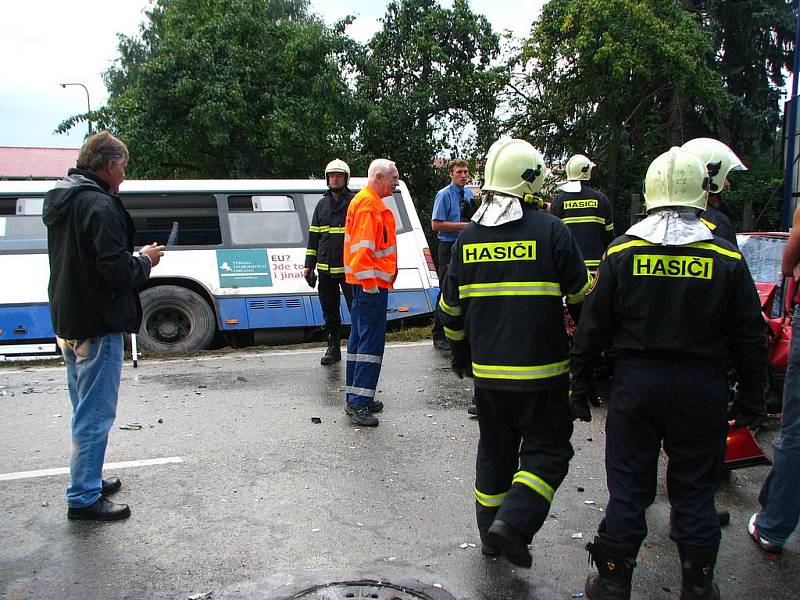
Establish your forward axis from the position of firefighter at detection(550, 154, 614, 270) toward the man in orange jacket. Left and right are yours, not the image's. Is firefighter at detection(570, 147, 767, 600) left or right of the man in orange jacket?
left

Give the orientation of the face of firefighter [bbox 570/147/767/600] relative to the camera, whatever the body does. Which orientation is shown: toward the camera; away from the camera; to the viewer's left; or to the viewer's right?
away from the camera

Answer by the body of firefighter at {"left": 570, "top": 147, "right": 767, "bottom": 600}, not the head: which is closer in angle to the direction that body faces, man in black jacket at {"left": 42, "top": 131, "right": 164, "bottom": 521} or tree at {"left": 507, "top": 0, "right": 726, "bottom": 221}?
the tree

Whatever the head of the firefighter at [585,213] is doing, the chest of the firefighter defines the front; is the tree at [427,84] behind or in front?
in front

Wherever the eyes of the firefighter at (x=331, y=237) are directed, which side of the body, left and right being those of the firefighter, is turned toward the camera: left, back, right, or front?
front

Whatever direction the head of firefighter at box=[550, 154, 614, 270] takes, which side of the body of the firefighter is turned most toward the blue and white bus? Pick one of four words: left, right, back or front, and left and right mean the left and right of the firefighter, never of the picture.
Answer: left

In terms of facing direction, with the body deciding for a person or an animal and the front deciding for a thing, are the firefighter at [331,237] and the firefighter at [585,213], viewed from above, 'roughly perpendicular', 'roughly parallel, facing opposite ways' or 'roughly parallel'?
roughly parallel, facing opposite ways
